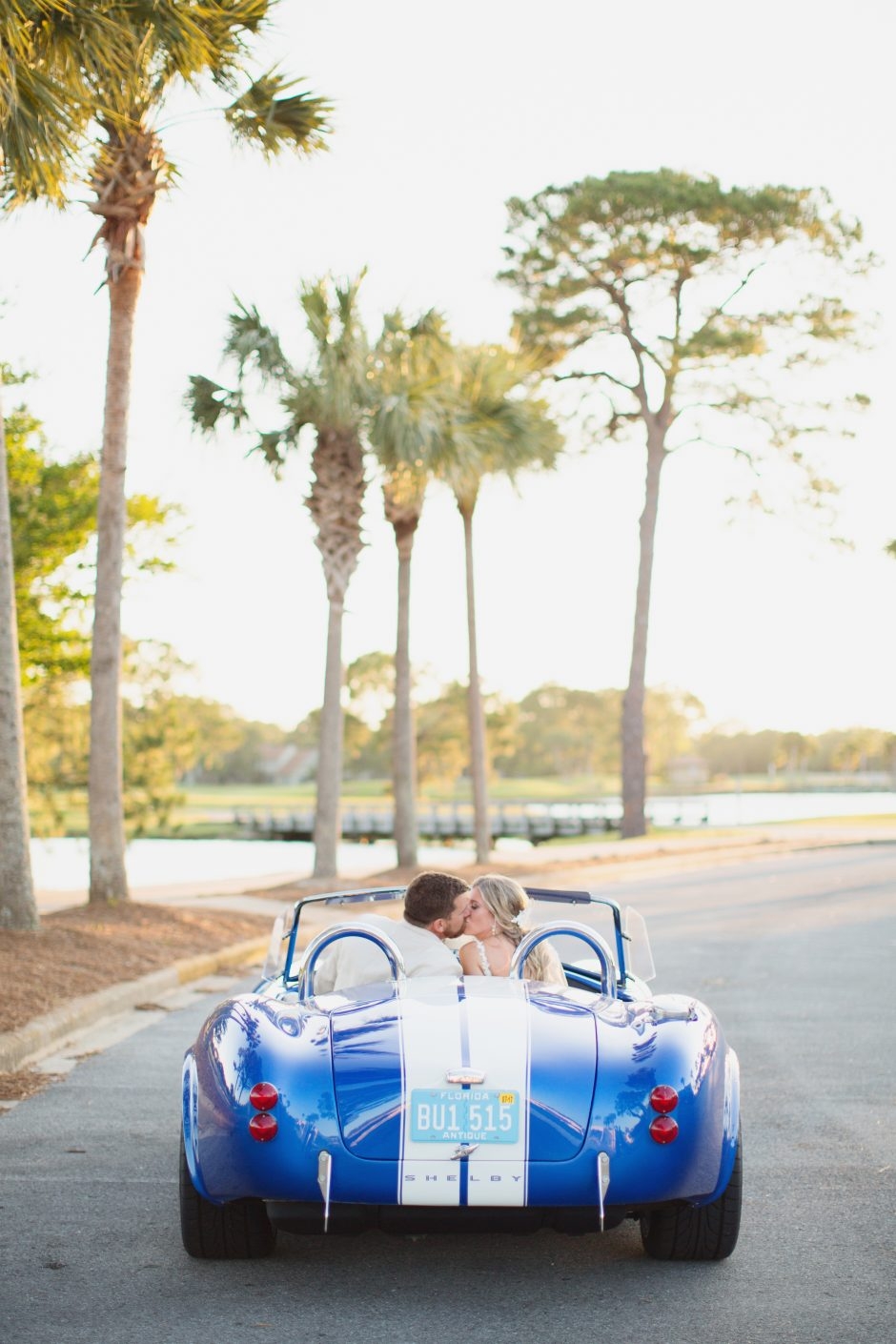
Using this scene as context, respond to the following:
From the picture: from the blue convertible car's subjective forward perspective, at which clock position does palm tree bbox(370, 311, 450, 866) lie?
The palm tree is roughly at 12 o'clock from the blue convertible car.

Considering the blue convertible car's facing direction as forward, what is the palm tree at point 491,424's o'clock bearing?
The palm tree is roughly at 12 o'clock from the blue convertible car.

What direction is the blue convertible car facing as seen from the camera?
away from the camera

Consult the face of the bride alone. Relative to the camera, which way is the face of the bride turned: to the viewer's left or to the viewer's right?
to the viewer's left

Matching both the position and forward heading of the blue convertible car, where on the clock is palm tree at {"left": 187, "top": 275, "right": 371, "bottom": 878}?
The palm tree is roughly at 12 o'clock from the blue convertible car.

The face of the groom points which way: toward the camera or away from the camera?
away from the camera

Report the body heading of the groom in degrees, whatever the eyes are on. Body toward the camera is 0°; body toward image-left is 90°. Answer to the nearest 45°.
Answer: approximately 225°

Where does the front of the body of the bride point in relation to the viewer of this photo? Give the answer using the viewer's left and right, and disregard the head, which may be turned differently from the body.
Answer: facing away from the viewer and to the left of the viewer

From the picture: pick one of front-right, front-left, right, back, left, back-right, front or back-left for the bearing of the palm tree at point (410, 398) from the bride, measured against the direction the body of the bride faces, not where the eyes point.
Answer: front-right
